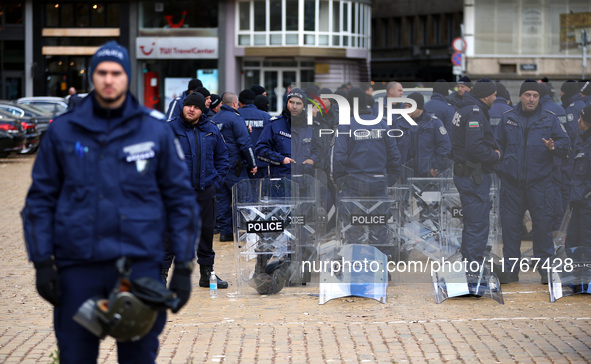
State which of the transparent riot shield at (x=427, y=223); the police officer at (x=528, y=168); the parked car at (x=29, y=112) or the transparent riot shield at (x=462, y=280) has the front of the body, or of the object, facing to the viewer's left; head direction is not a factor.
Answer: the parked car

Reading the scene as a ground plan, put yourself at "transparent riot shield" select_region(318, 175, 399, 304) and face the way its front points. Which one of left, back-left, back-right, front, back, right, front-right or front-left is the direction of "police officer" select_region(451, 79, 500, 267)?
left

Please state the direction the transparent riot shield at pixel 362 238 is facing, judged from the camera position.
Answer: facing the viewer

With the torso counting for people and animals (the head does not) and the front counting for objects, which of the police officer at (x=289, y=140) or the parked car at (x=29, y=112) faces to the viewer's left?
the parked car

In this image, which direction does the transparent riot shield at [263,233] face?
toward the camera

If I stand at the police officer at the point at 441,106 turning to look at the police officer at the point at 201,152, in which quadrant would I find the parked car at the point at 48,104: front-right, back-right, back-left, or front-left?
front-right

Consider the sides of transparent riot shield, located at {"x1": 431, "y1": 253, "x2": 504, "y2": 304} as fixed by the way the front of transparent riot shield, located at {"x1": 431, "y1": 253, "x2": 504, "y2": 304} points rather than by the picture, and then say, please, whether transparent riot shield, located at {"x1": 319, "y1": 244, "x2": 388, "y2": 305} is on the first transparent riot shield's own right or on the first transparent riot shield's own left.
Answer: on the first transparent riot shield's own right

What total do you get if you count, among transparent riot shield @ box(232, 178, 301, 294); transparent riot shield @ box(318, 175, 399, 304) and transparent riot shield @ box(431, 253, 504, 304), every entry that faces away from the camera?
0

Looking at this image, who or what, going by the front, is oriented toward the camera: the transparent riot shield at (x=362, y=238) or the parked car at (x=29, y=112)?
the transparent riot shield
